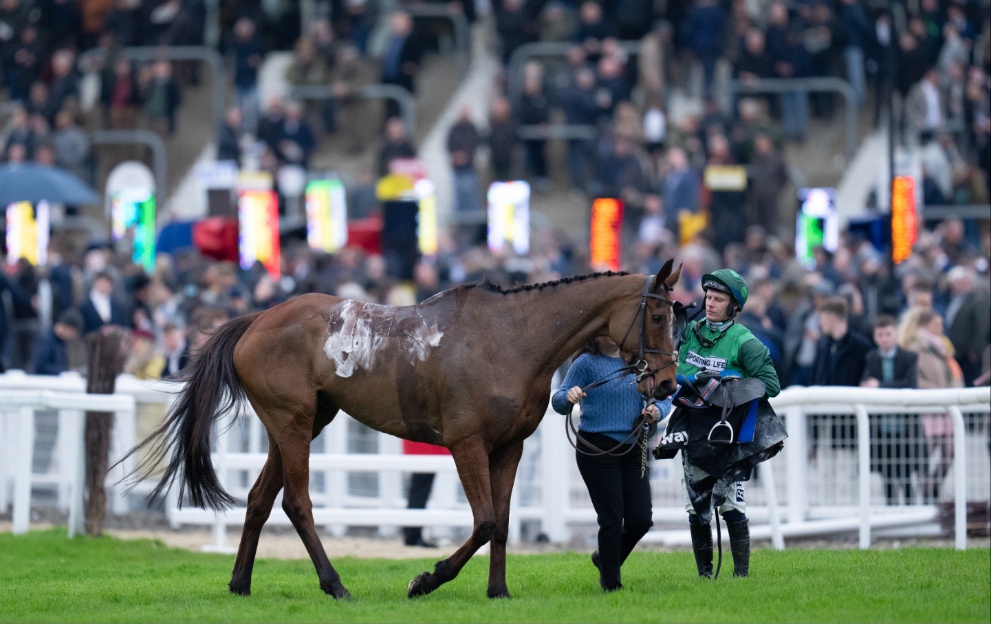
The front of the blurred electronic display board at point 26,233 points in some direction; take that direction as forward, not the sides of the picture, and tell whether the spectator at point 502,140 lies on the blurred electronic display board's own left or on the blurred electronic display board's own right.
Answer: on the blurred electronic display board's own left

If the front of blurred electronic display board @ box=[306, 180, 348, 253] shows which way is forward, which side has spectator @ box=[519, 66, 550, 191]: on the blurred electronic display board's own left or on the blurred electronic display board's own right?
on the blurred electronic display board's own left

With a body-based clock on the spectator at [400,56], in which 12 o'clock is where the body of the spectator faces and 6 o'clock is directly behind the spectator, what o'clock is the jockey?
The jockey is roughly at 12 o'clock from the spectator.

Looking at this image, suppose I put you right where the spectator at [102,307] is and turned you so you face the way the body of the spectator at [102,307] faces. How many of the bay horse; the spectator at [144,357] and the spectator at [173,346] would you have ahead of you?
3

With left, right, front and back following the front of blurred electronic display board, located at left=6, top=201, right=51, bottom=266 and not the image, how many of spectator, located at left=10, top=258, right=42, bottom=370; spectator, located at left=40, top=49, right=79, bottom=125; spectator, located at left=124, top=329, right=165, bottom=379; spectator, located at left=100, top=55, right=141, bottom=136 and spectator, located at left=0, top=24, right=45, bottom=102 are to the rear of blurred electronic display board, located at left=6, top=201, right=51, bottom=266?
3

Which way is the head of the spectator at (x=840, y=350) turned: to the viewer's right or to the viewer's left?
to the viewer's left

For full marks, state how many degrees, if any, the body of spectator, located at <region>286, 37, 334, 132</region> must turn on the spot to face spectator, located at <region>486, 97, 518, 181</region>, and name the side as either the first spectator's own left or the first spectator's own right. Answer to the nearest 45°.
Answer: approximately 45° to the first spectator's own left

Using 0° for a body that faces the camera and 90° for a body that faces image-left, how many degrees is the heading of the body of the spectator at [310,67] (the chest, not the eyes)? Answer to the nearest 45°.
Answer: approximately 0°

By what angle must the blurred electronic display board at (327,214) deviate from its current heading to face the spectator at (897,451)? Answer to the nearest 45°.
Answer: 0° — it already faces them

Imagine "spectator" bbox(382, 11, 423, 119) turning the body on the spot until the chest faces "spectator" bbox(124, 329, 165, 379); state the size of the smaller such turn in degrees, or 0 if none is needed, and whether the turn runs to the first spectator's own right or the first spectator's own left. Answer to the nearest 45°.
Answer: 0° — they already face them

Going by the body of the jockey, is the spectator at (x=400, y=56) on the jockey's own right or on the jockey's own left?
on the jockey's own right

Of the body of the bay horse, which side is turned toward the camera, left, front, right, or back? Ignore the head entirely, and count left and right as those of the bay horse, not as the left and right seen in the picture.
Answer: right

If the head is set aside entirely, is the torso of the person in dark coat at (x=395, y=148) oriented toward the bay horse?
yes
